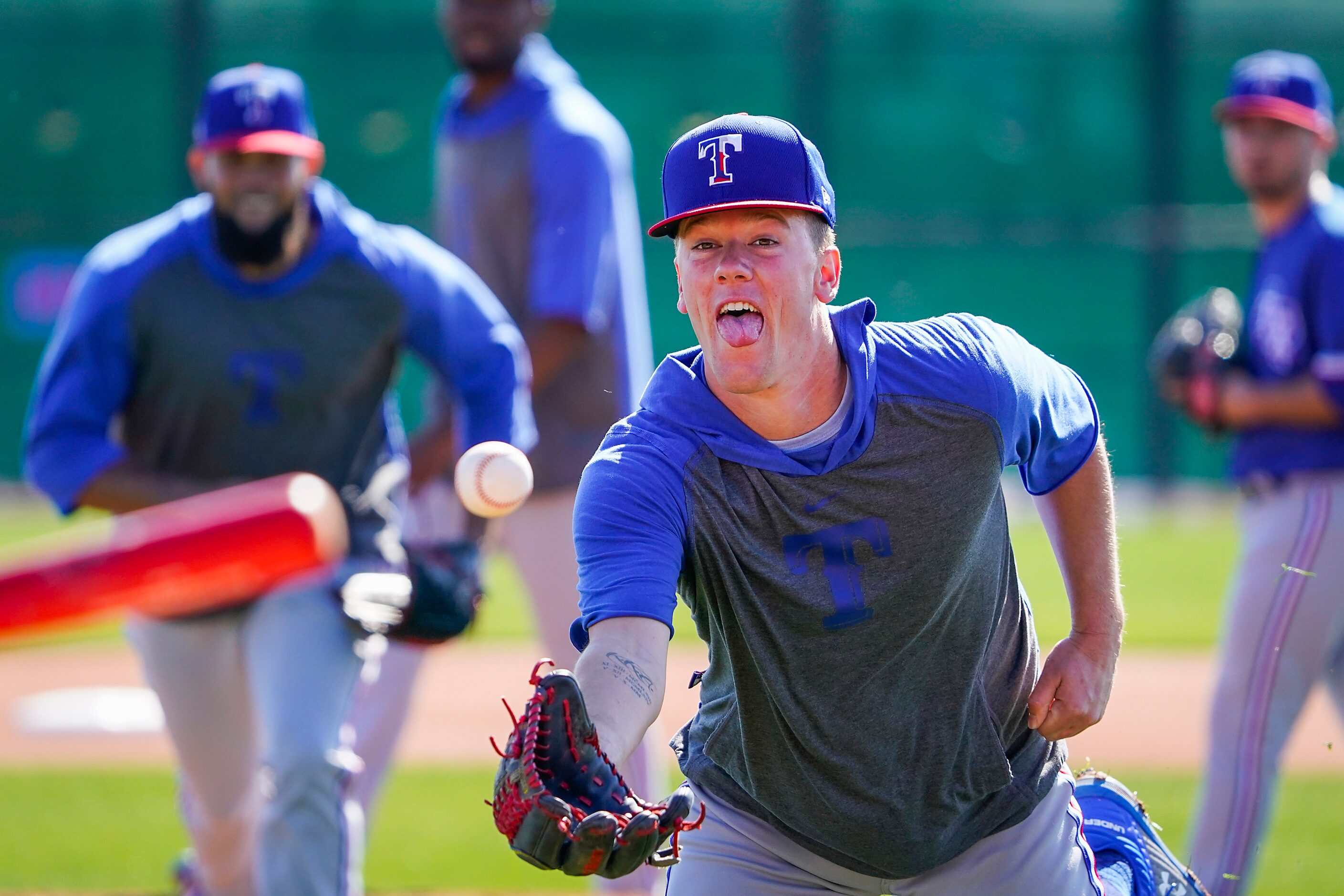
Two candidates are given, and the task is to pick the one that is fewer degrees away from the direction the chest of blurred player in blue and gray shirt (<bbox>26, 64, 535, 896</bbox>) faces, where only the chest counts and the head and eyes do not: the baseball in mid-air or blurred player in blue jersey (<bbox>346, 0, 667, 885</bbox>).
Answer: the baseball in mid-air

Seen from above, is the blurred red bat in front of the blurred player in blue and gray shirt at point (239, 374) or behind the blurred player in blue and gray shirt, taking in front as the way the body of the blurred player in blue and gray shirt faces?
in front

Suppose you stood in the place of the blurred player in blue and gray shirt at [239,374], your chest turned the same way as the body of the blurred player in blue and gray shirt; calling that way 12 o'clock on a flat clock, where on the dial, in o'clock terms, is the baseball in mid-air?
The baseball in mid-air is roughly at 11 o'clock from the blurred player in blue and gray shirt.

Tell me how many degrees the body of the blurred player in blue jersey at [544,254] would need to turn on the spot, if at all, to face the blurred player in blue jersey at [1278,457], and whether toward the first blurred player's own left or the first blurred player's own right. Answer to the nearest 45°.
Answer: approximately 135° to the first blurred player's own left

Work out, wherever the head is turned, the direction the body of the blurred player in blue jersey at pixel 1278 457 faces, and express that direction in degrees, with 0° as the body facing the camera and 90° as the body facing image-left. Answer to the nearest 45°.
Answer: approximately 45°

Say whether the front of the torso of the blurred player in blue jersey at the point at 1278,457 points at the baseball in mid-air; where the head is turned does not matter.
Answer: yes

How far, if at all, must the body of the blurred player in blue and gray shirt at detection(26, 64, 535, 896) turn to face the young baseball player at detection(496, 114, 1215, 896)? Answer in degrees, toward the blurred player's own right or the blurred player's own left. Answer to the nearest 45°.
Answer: approximately 45° to the blurred player's own left

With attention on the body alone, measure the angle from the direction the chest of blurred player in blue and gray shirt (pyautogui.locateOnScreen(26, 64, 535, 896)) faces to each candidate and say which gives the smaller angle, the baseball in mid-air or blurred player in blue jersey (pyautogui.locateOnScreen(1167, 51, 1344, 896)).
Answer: the baseball in mid-air

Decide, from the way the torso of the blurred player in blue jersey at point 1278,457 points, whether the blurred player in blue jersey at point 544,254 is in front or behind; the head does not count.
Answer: in front

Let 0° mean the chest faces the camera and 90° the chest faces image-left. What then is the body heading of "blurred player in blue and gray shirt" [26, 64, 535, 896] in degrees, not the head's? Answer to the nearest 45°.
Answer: approximately 0°

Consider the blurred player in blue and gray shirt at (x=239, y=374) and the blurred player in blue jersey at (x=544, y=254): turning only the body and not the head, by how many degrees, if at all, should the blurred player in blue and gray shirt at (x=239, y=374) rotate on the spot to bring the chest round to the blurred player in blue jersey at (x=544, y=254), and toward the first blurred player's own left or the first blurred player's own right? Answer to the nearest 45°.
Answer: approximately 135° to the first blurred player's own left

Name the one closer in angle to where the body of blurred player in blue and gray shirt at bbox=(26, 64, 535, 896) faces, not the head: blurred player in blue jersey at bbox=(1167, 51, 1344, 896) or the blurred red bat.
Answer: the blurred red bat
